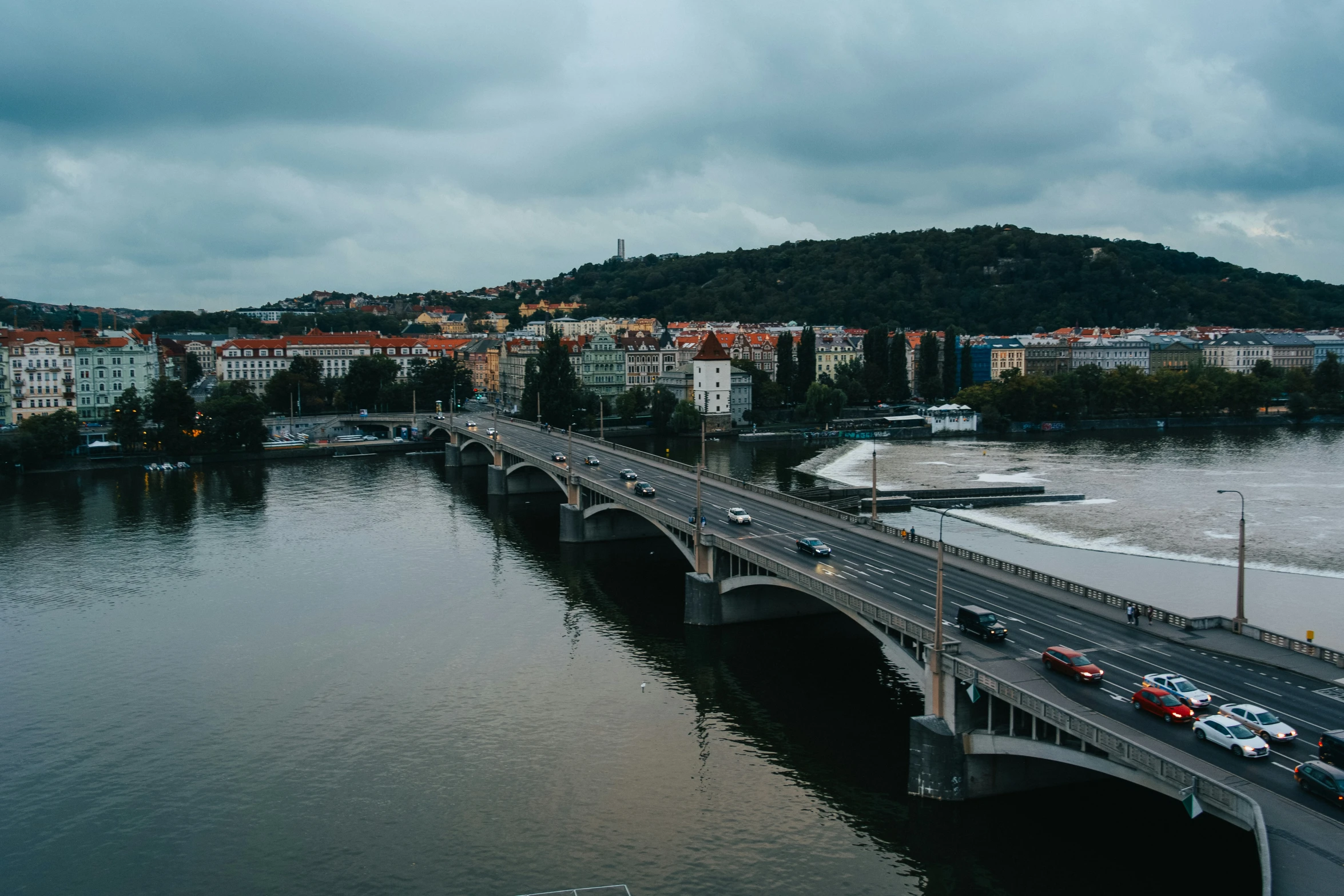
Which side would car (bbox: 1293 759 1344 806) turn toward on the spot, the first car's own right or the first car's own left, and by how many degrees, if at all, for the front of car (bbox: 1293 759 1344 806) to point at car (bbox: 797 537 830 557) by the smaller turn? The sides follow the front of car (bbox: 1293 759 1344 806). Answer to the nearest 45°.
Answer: approximately 180°

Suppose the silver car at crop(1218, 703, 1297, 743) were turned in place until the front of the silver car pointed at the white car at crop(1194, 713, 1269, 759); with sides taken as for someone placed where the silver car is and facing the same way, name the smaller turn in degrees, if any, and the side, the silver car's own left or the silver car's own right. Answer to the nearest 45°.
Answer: approximately 90° to the silver car's own right

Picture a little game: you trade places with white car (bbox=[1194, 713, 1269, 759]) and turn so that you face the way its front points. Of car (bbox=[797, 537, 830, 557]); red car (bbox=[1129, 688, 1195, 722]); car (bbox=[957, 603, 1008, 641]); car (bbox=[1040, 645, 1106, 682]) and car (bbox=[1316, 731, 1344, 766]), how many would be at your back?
4

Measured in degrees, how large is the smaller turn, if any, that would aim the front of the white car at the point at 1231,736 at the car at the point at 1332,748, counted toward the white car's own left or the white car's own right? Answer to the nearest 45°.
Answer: approximately 45° to the white car's own left

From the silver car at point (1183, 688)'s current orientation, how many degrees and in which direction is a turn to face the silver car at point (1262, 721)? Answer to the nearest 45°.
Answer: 0° — it already faces it

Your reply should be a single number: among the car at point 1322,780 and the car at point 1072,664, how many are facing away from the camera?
0

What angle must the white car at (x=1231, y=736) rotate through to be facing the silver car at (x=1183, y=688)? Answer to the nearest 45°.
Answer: approximately 135° to its left

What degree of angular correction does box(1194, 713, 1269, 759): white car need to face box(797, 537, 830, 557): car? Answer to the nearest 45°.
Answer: approximately 180°

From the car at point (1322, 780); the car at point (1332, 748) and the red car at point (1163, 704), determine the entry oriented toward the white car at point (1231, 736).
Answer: the red car

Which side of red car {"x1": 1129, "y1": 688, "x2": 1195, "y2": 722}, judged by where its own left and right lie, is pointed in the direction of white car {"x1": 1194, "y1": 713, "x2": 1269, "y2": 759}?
front
